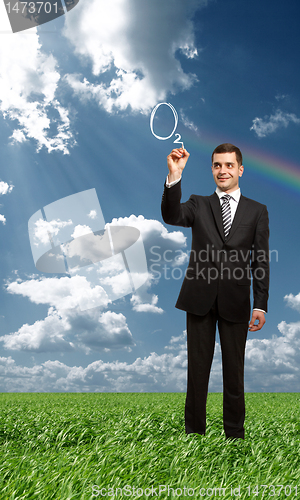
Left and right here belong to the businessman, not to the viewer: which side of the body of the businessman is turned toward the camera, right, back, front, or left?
front
